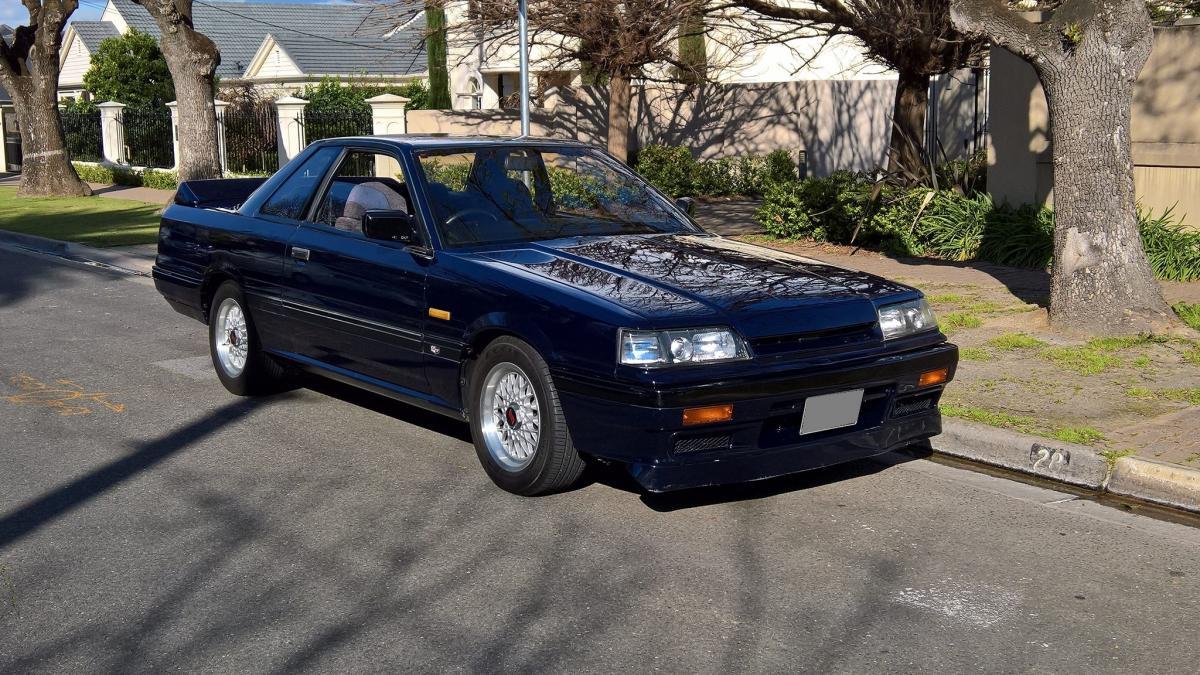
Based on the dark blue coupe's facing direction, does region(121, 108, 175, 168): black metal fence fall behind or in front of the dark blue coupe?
behind

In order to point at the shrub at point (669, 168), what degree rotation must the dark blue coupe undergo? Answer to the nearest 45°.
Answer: approximately 135° to its left

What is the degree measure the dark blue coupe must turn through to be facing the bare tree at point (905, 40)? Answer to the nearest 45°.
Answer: approximately 90° to its left

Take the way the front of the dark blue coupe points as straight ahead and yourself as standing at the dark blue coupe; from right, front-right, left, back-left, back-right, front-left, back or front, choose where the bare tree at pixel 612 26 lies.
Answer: back-left

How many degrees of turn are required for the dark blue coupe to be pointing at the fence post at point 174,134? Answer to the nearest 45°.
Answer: approximately 135° to its left

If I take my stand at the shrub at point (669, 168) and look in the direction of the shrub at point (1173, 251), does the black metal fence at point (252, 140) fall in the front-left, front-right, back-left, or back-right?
back-right

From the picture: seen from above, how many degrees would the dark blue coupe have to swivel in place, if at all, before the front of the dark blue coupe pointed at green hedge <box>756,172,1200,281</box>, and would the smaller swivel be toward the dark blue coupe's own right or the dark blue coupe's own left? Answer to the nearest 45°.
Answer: approximately 90° to the dark blue coupe's own left

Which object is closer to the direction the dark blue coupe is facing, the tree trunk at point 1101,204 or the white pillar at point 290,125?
the tree trunk

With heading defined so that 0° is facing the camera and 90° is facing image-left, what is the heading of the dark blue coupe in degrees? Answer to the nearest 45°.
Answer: approximately 315°

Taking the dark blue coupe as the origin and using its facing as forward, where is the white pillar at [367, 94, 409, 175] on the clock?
The white pillar is roughly at 7 o'clock from the dark blue coupe.

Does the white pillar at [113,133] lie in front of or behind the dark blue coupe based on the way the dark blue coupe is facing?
behind

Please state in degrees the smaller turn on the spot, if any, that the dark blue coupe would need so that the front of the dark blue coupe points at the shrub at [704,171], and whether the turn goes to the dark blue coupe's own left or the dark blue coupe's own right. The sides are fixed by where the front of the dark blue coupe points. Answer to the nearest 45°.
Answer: approximately 135° to the dark blue coupe's own left

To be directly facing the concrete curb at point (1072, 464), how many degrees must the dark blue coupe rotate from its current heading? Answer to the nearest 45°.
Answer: approximately 45° to its left
